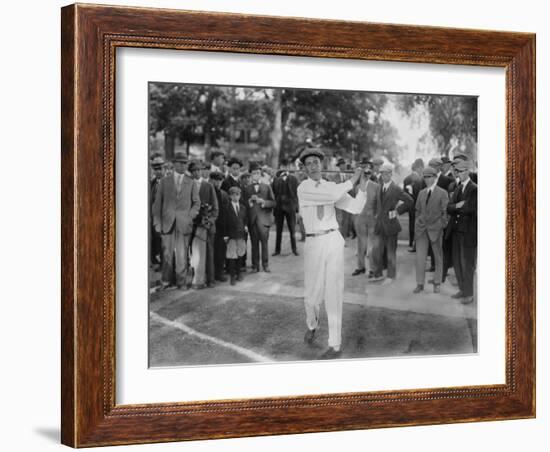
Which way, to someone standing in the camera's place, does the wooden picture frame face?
facing the viewer and to the right of the viewer
